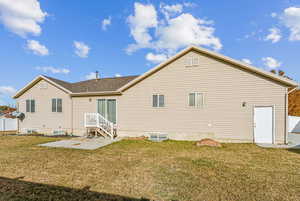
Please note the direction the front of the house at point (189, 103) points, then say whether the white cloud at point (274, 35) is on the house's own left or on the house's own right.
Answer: on the house's own right

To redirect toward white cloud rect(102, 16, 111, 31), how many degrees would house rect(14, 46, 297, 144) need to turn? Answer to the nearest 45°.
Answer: approximately 45° to its left

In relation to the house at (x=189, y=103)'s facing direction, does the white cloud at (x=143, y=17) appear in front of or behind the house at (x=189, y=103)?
in front

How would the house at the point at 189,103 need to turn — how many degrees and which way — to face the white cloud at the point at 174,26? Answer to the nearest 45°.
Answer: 0° — it already faces it

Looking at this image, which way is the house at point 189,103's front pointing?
away from the camera
